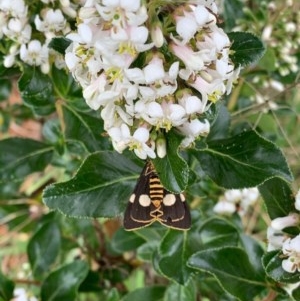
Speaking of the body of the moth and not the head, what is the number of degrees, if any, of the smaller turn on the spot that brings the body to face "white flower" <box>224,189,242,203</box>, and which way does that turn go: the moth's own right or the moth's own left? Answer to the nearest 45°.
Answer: approximately 45° to the moth's own right

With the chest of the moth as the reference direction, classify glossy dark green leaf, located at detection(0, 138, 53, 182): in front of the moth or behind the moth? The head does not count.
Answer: in front

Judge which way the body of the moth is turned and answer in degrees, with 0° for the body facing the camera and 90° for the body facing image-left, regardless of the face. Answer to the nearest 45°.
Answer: approximately 180°
